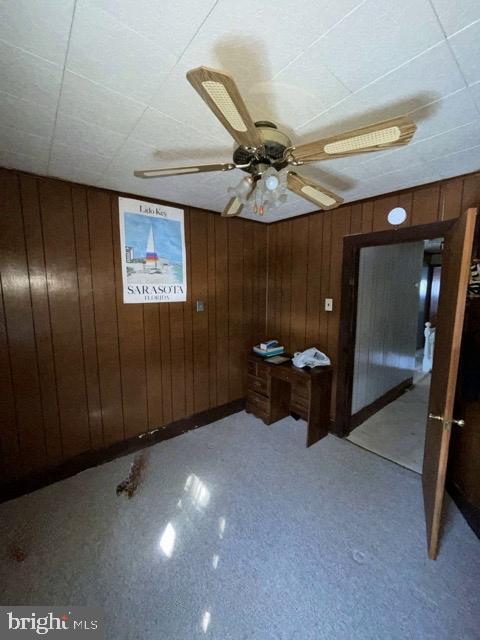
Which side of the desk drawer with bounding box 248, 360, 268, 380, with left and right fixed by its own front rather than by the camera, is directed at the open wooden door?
left

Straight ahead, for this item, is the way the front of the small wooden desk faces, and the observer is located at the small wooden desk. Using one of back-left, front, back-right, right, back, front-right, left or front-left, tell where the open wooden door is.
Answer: left

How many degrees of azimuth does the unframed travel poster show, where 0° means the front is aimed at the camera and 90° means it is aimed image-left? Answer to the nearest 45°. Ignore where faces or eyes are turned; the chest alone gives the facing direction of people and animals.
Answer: approximately 315°

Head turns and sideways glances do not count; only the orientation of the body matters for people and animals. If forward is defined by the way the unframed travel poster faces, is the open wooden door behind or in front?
in front

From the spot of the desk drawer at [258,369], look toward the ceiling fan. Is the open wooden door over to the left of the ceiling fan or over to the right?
left

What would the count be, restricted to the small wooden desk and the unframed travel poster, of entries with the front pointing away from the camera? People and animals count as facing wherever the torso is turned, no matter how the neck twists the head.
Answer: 0

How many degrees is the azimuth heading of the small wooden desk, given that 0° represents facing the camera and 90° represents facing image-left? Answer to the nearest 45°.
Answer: approximately 45°

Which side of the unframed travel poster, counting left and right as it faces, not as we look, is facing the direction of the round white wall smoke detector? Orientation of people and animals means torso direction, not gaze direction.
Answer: front

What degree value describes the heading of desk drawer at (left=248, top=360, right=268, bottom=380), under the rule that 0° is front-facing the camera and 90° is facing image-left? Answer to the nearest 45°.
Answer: approximately 45°

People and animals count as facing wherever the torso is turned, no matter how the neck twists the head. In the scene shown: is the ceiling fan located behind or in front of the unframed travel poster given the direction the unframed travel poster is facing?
in front
